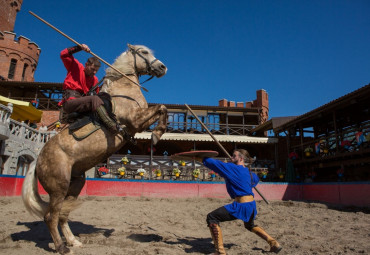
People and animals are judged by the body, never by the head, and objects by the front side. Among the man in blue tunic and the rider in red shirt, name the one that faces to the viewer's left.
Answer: the man in blue tunic

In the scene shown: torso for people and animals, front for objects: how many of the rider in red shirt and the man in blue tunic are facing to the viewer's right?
1

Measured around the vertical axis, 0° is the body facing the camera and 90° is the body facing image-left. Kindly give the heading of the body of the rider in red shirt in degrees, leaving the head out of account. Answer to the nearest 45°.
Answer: approximately 270°

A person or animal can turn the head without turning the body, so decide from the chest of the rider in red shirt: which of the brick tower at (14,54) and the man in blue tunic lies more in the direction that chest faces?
the man in blue tunic

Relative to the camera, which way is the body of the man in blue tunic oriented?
to the viewer's left

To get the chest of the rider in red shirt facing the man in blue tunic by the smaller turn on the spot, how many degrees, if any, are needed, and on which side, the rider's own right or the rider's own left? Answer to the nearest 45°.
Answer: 0° — they already face them
